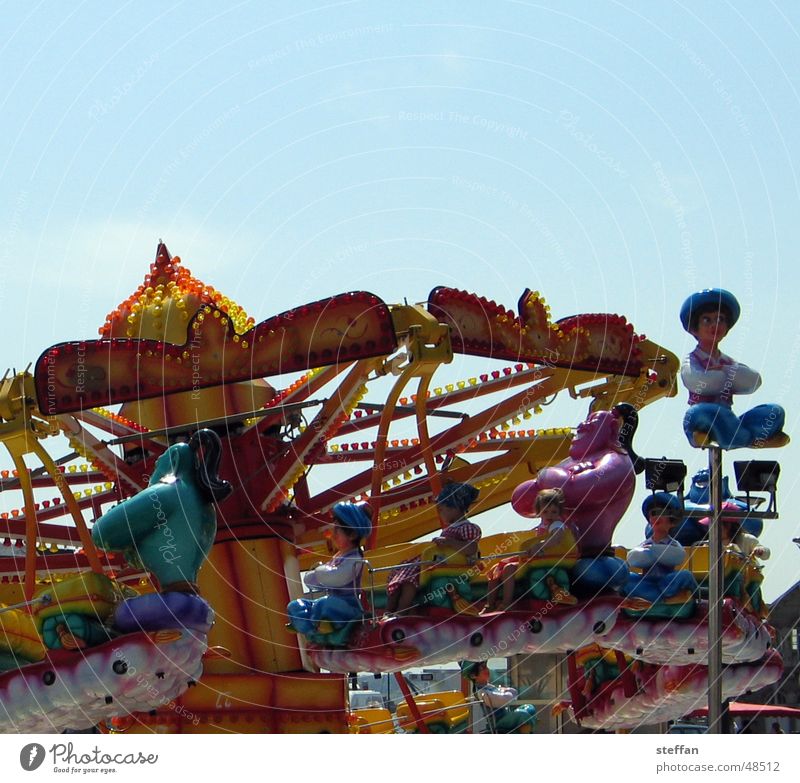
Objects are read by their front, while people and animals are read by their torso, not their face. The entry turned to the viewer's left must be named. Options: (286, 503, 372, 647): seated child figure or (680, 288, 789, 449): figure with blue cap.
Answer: the seated child figure

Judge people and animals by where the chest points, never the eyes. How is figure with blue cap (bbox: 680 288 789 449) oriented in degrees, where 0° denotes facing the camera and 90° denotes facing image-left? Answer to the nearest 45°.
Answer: approximately 315°

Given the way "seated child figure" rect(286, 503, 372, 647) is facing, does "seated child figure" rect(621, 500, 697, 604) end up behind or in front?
behind

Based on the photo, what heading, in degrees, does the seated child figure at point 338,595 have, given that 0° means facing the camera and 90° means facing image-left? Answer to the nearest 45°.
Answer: approximately 90°
